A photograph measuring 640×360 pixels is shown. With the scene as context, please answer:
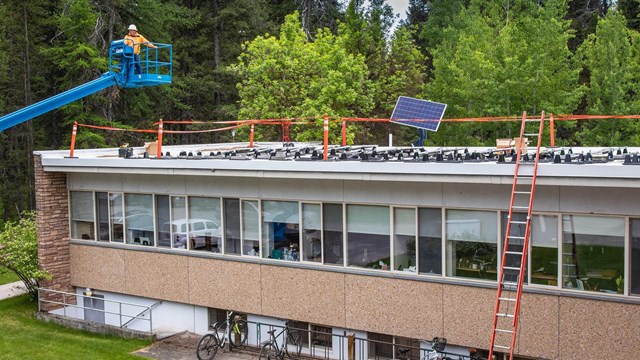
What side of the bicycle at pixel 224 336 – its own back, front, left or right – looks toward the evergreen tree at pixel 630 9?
front

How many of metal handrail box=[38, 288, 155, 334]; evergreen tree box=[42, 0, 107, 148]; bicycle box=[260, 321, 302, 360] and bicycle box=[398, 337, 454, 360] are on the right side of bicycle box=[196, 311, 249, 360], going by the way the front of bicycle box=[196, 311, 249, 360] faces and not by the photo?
2

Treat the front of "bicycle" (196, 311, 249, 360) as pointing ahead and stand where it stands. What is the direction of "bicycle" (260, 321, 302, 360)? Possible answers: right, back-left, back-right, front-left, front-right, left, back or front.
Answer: right

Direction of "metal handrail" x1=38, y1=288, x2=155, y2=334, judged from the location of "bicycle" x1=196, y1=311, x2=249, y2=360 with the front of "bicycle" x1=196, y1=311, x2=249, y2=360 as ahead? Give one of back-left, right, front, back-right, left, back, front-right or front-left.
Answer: left

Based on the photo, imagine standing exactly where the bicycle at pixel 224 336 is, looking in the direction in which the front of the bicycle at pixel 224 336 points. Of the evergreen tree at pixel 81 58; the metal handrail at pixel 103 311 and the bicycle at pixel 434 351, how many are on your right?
1

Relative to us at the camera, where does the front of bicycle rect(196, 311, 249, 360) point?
facing away from the viewer and to the right of the viewer

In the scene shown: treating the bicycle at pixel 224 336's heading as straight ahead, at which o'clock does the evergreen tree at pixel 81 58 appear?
The evergreen tree is roughly at 10 o'clock from the bicycle.
